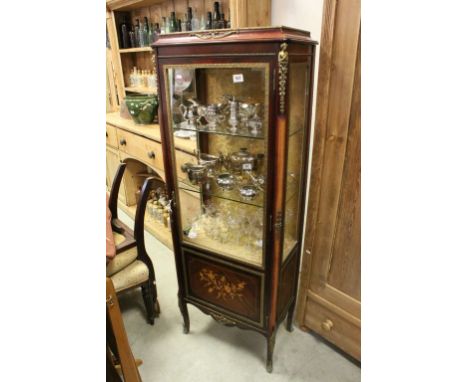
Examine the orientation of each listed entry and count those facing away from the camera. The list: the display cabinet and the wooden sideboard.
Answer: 0

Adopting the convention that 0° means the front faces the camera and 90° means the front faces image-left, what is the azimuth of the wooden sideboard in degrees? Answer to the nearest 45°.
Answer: approximately 45°

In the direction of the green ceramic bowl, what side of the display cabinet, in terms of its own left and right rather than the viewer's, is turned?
right

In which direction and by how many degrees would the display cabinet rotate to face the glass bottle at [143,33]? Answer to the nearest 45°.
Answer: approximately 90° to its right

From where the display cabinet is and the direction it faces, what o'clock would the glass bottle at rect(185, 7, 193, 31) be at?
The glass bottle is roughly at 4 o'clock from the display cabinet.

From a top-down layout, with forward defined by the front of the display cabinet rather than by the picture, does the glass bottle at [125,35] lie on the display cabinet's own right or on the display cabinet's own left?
on the display cabinet's own right
